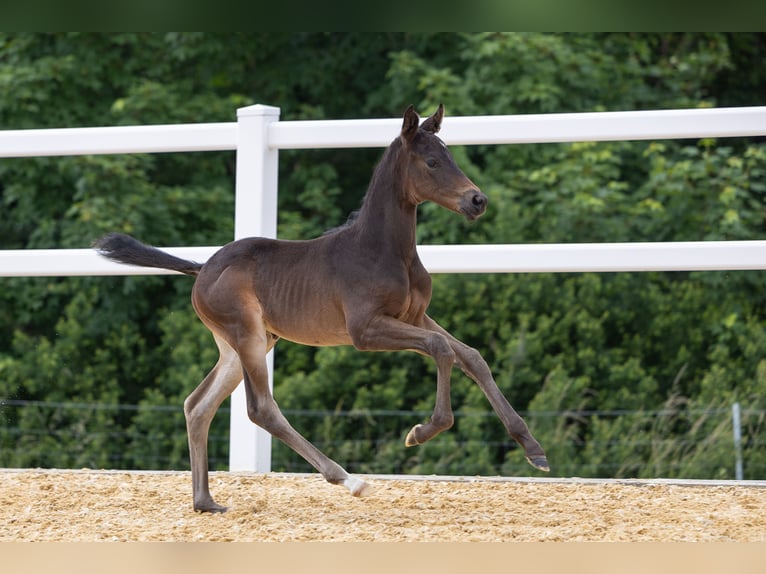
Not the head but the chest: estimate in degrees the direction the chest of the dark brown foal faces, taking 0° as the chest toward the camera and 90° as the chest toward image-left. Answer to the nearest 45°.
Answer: approximately 270°
